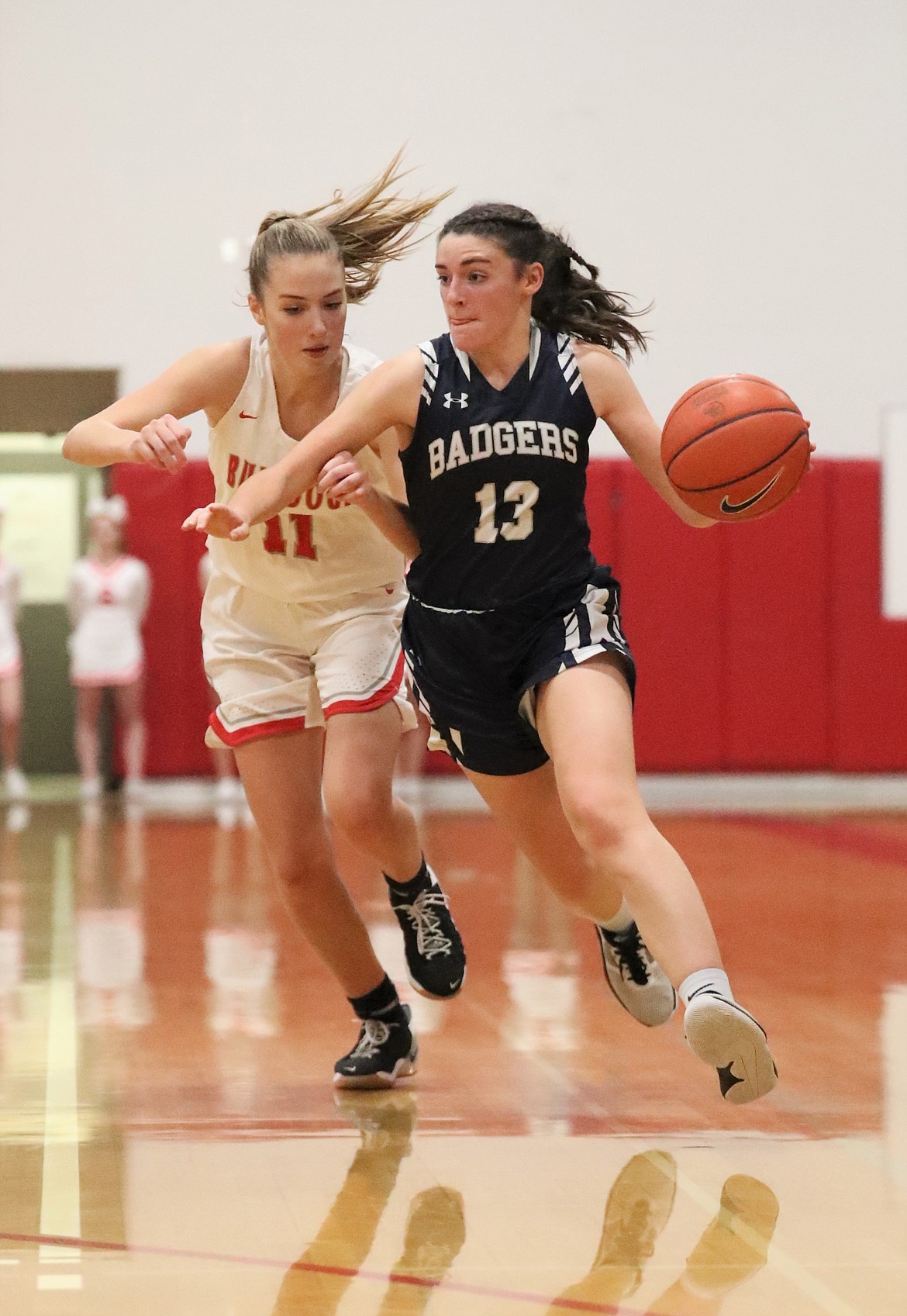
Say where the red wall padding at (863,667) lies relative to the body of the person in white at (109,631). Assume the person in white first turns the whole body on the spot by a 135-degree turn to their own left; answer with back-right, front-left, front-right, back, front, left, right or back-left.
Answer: front-right

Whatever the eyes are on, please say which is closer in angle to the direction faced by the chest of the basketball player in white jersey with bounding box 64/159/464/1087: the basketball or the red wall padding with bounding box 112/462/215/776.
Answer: the basketball

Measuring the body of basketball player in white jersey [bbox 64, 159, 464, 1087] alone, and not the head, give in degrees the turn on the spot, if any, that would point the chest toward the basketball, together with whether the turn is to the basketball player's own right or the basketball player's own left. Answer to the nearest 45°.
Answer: approximately 45° to the basketball player's own left

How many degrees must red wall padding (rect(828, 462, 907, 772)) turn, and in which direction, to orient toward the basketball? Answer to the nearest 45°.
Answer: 0° — it already faces it

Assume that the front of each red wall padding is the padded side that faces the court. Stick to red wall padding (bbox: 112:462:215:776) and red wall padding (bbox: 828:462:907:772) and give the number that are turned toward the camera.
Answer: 2

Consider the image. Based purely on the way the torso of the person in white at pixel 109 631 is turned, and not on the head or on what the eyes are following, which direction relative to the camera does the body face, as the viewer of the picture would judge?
toward the camera

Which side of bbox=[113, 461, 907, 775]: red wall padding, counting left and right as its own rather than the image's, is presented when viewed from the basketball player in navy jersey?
front

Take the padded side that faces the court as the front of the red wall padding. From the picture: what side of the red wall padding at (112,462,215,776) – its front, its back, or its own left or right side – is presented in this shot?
front

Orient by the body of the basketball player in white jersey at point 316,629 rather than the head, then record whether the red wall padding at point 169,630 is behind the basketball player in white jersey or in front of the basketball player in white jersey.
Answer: behind

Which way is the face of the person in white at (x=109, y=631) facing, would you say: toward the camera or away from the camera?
toward the camera

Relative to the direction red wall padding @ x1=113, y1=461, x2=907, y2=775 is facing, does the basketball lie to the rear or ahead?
ahead

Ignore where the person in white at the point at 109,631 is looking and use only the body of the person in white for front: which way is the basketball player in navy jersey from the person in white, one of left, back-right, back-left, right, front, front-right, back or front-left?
front

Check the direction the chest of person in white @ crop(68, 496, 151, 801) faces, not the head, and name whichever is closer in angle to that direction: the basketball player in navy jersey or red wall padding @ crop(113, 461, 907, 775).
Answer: the basketball player in navy jersey

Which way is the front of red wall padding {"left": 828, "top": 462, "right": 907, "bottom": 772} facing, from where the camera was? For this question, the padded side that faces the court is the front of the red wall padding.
facing the viewer
